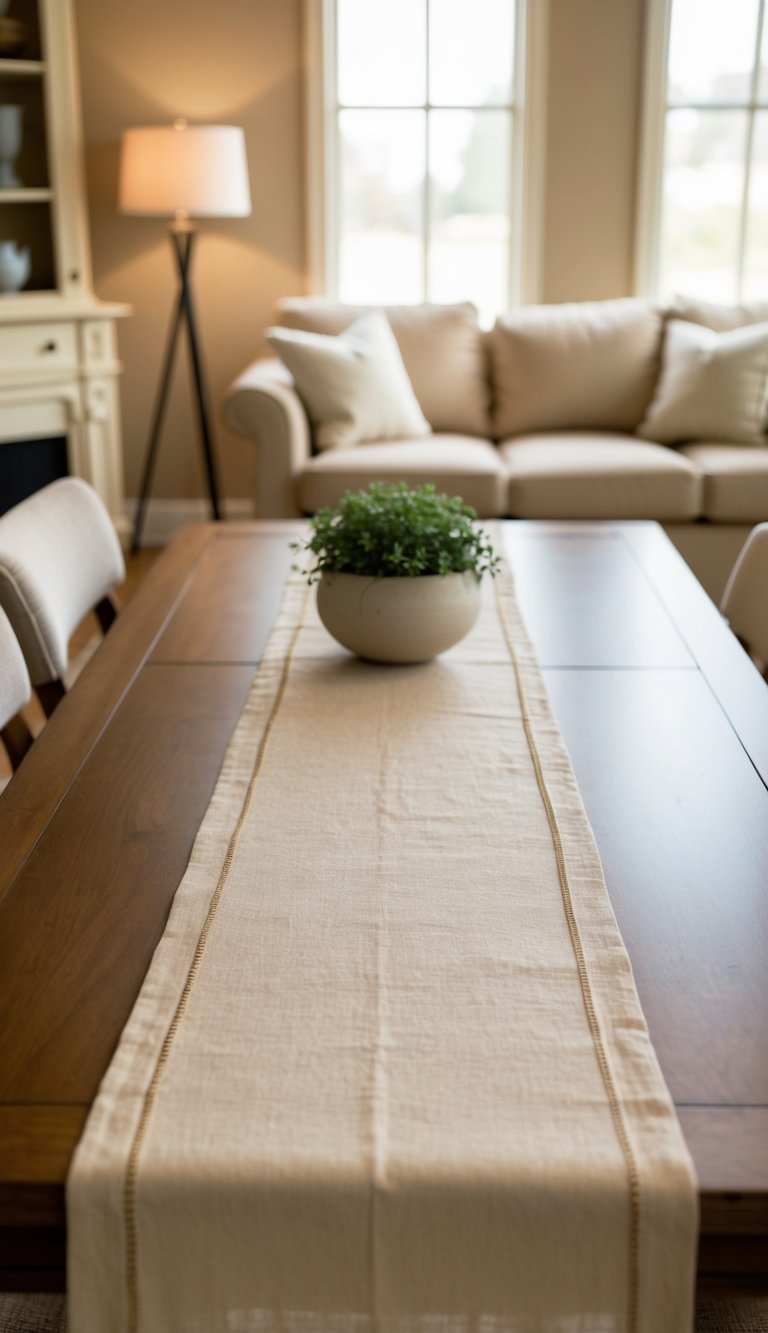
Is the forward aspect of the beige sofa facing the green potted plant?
yes

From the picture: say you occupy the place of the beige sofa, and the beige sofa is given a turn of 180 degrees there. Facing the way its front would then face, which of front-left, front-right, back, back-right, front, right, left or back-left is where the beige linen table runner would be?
back

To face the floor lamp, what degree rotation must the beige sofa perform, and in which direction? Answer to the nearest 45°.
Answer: approximately 90° to its right

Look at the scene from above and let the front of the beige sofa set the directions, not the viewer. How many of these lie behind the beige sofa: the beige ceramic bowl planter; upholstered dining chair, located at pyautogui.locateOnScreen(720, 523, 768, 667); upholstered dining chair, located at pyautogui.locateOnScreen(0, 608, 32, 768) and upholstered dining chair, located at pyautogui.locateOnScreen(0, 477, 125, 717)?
0

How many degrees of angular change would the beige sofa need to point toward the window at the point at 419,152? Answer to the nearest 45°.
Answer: approximately 135° to its right

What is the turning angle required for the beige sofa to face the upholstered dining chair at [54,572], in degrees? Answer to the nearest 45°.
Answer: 0° — it already faces it

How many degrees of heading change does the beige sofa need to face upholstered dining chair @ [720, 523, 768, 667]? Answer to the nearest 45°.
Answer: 0° — it already faces it

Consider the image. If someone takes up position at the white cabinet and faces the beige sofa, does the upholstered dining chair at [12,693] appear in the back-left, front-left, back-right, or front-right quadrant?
front-right

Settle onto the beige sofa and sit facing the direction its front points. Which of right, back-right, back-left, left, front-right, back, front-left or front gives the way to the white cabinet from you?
right

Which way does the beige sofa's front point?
toward the camera

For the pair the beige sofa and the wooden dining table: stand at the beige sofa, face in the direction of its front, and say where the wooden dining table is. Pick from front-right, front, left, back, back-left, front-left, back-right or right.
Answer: front

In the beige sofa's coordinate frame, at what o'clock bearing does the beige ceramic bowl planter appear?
The beige ceramic bowl planter is roughly at 12 o'clock from the beige sofa.

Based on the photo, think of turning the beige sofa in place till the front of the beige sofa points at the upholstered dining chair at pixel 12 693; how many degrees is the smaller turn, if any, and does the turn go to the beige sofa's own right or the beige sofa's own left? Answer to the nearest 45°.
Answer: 0° — it already faces it

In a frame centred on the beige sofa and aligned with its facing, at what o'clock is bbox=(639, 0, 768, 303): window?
The window is roughly at 7 o'clock from the beige sofa.

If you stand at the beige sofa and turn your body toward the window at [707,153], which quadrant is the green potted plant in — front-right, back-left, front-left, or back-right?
back-right

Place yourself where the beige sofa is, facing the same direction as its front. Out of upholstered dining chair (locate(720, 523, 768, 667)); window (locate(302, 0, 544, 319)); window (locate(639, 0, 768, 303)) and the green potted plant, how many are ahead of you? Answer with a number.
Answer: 2
